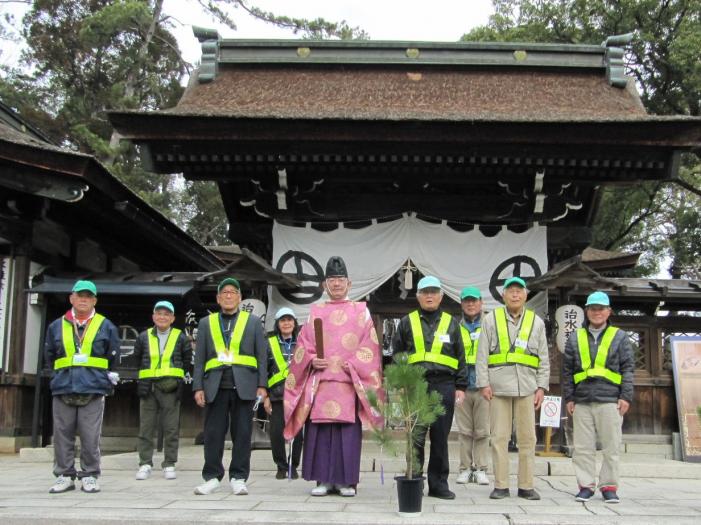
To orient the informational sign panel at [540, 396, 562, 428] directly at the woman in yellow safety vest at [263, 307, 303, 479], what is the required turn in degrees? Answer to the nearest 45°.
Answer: approximately 45° to its right

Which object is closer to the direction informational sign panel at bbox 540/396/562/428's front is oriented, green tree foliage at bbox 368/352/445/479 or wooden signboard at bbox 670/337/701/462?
the green tree foliage

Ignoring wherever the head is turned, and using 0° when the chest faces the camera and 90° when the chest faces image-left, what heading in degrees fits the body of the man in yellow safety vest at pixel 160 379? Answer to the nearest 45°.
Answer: approximately 0°

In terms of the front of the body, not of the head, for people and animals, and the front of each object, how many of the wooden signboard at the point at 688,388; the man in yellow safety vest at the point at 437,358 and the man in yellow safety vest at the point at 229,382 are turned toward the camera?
3

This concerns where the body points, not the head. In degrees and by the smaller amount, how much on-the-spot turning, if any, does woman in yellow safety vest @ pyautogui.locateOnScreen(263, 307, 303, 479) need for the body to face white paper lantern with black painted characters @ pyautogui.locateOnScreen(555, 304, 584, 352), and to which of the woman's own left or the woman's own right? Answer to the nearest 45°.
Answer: approximately 90° to the woman's own left

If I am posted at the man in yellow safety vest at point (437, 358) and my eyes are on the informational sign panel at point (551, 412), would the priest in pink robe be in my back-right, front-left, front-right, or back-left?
back-left

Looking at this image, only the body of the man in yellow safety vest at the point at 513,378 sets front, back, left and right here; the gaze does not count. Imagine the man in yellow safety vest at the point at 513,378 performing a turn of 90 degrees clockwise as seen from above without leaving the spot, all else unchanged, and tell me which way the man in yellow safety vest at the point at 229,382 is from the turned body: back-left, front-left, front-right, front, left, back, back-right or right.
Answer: front

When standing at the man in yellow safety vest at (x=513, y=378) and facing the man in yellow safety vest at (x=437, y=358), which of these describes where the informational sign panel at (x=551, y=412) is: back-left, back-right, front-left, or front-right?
back-right

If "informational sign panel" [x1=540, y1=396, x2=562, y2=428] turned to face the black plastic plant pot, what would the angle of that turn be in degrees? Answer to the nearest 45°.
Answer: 0° — it already faces it

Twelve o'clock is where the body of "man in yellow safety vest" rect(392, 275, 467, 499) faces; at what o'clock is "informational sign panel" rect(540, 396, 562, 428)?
The informational sign panel is roughly at 7 o'clock from the man in yellow safety vest.
